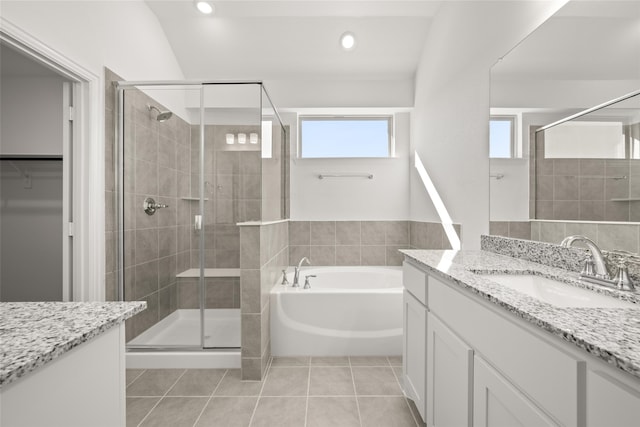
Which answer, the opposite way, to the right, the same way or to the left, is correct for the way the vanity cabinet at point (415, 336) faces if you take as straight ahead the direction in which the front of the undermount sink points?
the same way

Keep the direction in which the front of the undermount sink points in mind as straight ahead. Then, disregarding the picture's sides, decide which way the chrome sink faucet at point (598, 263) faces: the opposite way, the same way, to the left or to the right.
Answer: the same way

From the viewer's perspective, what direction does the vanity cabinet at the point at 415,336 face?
to the viewer's left

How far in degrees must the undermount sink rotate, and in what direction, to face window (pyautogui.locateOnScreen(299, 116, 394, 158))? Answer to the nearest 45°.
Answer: approximately 90° to its right

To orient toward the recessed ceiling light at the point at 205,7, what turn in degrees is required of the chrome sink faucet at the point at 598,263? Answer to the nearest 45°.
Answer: approximately 45° to its right

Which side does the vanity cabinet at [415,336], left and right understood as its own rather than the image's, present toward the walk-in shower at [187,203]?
front

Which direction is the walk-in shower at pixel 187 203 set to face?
toward the camera

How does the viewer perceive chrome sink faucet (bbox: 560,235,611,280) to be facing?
facing the viewer and to the left of the viewer

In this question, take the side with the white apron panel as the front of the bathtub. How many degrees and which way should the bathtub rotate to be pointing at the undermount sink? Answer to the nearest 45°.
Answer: approximately 45° to its left

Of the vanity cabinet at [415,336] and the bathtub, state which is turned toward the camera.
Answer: the bathtub
